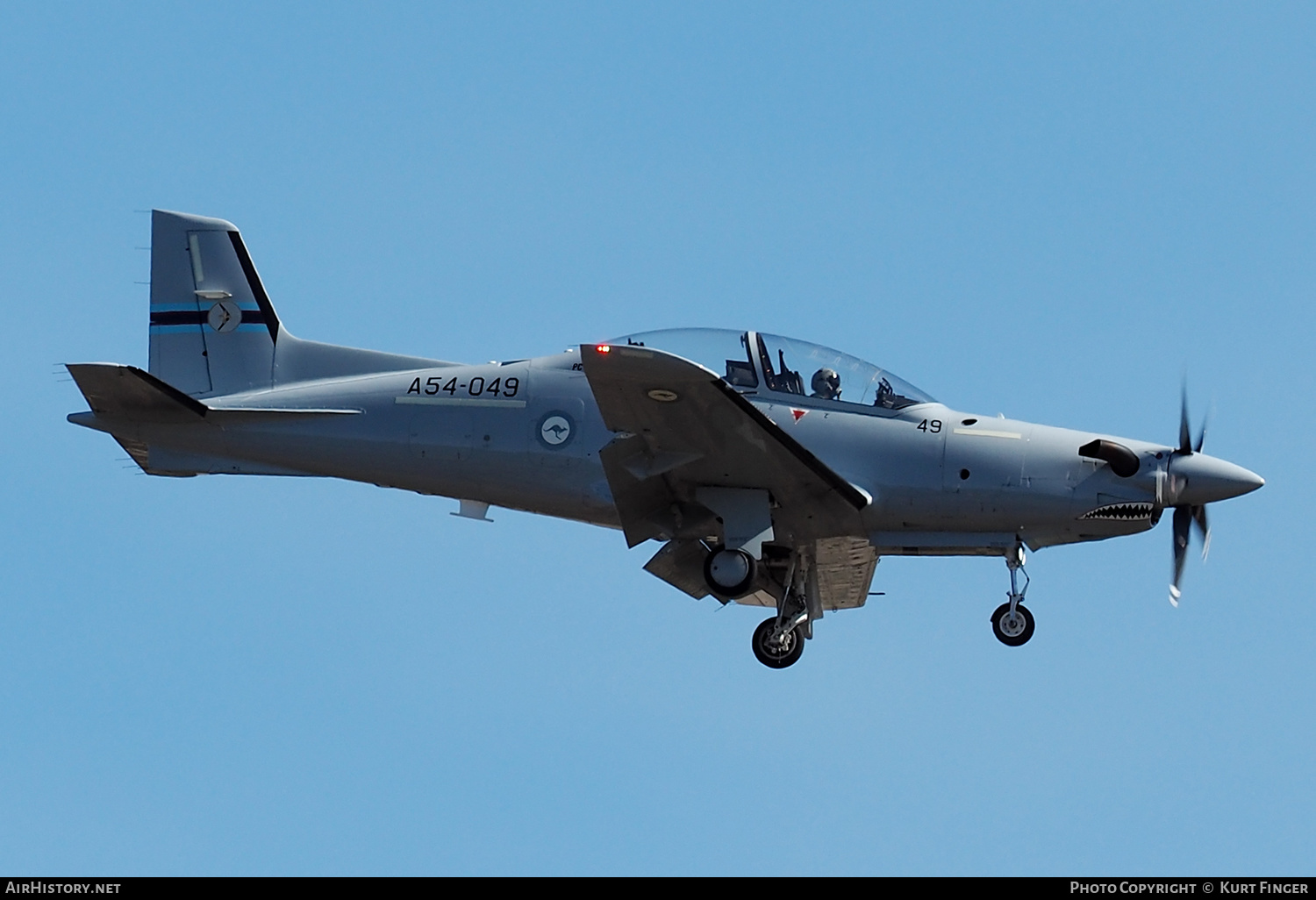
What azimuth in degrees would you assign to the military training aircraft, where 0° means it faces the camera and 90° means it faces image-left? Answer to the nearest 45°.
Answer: approximately 270°
